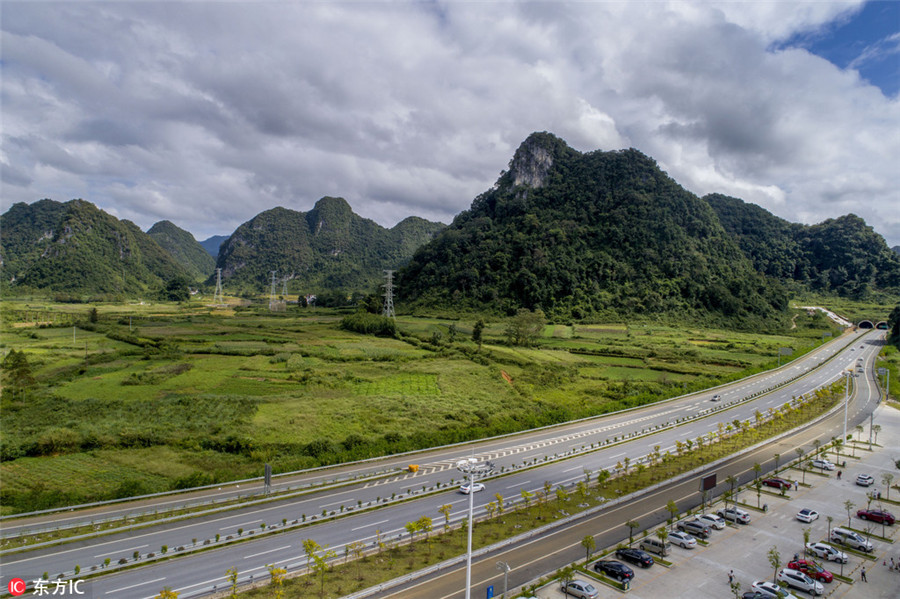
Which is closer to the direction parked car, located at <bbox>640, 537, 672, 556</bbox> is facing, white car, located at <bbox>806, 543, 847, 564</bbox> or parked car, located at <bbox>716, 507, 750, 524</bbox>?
the white car

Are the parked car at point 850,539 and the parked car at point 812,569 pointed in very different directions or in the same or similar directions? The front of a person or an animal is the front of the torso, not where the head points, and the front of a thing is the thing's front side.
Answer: same or similar directions

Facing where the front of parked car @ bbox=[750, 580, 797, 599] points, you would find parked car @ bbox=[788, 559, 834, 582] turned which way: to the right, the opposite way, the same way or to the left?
the same way

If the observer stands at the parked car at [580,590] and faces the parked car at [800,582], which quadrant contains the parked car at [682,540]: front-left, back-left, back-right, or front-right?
front-left

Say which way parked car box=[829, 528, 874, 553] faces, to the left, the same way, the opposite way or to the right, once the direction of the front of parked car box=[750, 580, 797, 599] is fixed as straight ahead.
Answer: the same way

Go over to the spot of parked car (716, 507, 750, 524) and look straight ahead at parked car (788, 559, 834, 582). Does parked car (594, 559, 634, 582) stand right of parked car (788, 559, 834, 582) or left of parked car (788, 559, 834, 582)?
right
